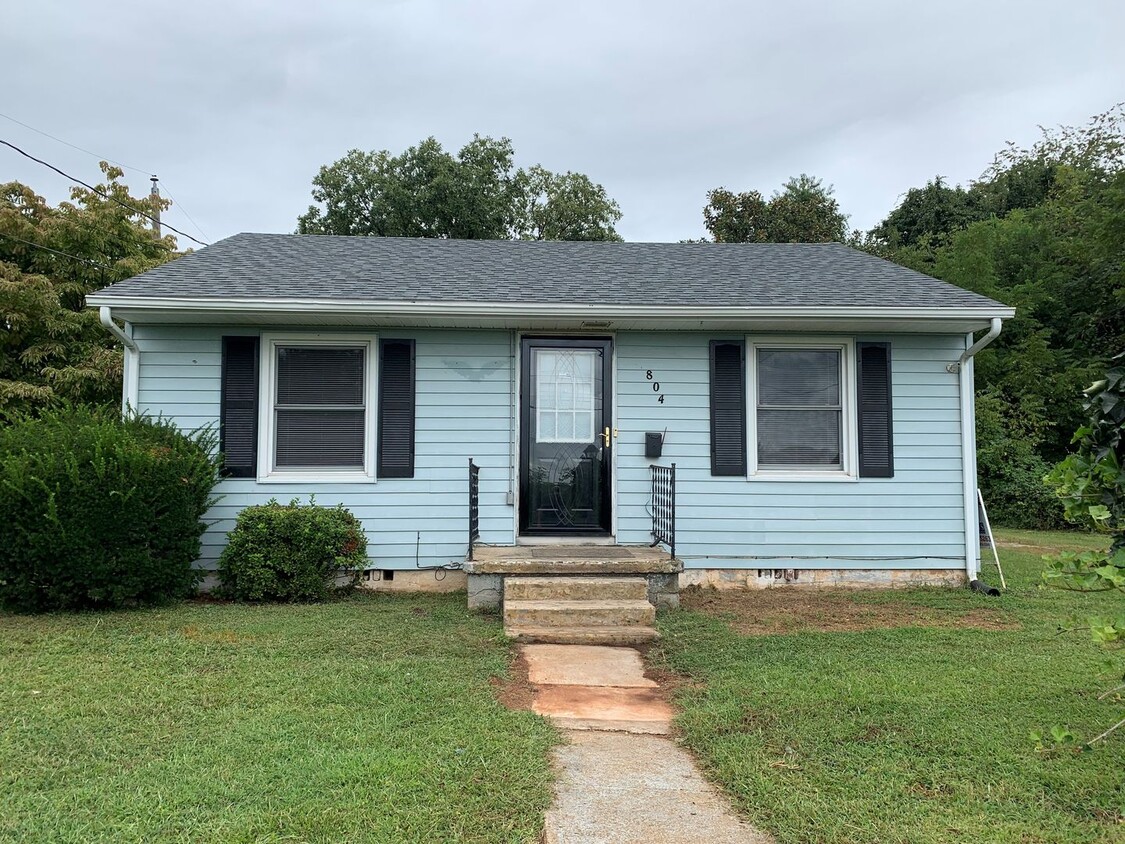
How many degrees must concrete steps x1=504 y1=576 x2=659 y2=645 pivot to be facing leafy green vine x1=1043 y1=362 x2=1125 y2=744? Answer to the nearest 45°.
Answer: approximately 45° to its left

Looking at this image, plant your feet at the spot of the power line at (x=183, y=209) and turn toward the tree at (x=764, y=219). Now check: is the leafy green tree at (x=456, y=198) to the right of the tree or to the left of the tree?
left

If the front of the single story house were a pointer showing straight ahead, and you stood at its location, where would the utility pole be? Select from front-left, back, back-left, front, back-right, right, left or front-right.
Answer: back-right

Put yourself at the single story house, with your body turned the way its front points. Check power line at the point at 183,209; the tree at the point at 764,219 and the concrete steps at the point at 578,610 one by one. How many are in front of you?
1

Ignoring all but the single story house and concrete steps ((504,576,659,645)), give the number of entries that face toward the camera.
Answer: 2

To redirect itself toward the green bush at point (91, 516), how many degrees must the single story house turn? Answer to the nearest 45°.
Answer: approximately 90° to its right

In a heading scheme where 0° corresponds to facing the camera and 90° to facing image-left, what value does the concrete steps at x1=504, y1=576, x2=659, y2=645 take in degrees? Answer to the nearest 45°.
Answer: approximately 0°

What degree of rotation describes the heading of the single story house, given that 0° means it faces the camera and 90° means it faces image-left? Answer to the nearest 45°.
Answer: approximately 0°

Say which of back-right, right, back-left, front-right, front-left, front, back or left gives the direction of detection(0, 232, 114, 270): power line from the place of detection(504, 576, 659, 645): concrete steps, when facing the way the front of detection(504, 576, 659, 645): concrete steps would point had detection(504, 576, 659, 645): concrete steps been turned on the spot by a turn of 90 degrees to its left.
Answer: back-left

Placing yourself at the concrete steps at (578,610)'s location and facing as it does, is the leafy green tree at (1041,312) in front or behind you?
behind
